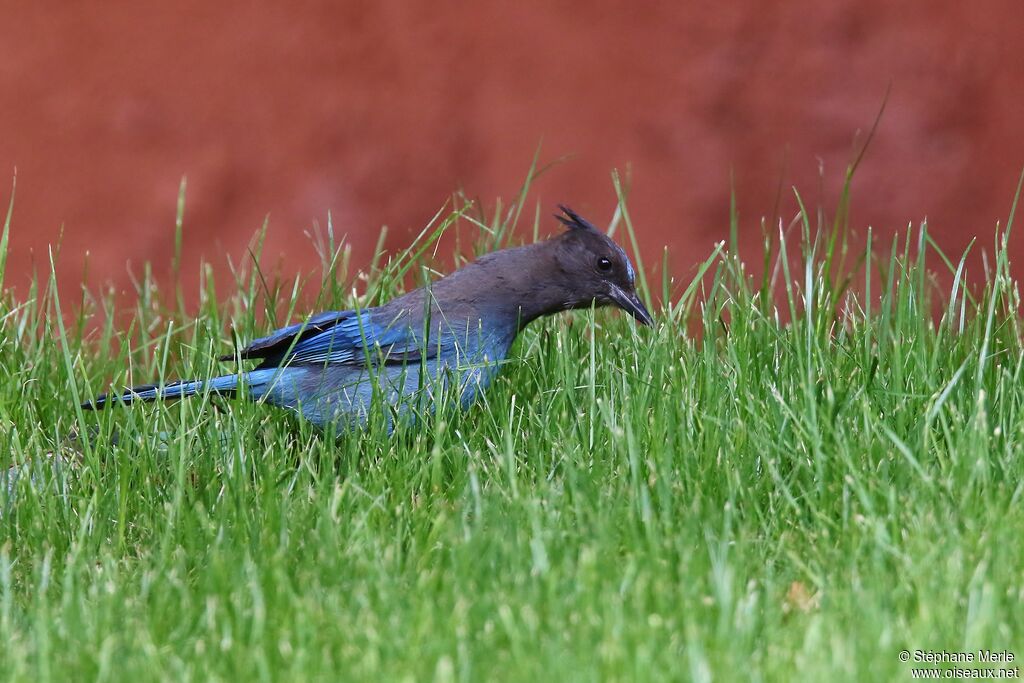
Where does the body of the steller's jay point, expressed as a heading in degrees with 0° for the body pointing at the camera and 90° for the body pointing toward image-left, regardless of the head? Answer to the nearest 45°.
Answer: approximately 270°
